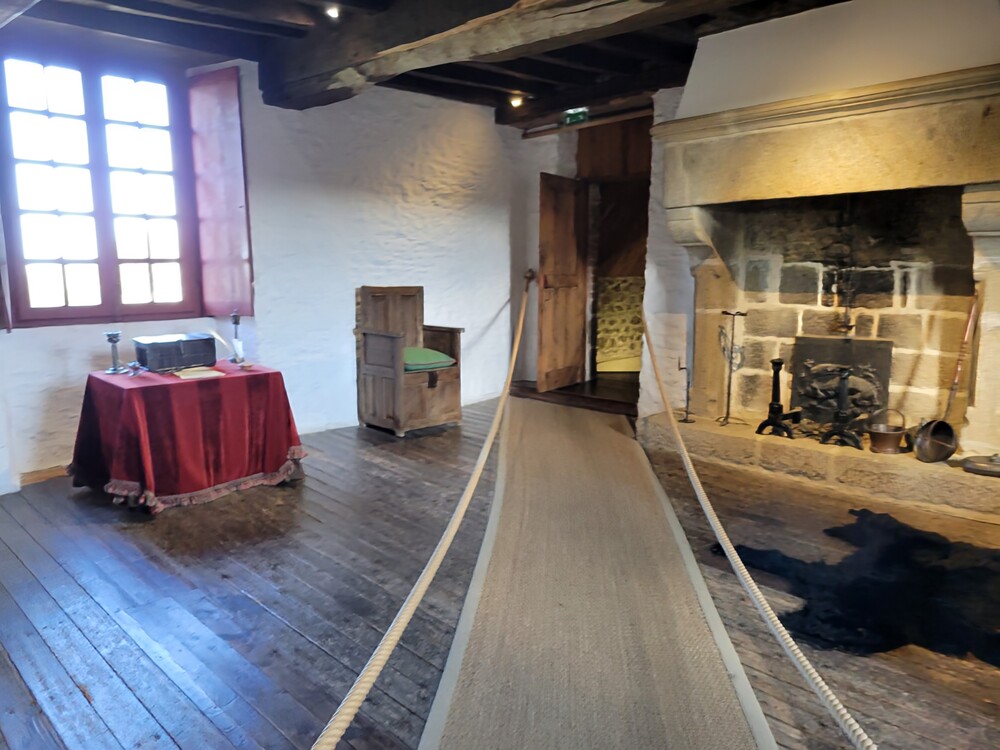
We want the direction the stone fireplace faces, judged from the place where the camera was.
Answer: facing the viewer and to the left of the viewer

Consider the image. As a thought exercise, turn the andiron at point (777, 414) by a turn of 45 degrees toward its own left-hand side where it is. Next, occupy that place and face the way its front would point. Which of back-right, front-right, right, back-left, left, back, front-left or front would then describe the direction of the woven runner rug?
front

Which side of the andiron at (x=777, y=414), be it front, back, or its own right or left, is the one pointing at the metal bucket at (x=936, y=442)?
left

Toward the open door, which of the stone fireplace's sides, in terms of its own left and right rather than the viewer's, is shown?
right

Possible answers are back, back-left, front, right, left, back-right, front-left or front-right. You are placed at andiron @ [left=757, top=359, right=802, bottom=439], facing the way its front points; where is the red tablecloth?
front

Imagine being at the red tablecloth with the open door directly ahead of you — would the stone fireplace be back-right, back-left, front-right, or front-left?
front-right

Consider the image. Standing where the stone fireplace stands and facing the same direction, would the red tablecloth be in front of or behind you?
in front

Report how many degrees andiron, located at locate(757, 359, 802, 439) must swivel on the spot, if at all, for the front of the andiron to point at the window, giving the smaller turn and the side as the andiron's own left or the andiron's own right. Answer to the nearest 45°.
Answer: approximately 45° to the andiron's own right

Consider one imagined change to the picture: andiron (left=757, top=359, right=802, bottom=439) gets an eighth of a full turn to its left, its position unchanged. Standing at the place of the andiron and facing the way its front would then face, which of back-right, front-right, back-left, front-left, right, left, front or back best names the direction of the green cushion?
right

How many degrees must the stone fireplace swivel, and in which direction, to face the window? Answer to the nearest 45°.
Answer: approximately 45° to its right
